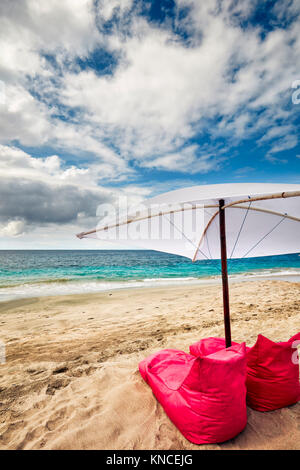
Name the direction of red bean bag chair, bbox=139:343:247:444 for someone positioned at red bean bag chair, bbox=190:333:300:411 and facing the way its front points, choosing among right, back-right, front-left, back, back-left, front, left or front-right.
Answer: left

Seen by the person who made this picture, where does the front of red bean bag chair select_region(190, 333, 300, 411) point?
facing away from the viewer and to the left of the viewer
